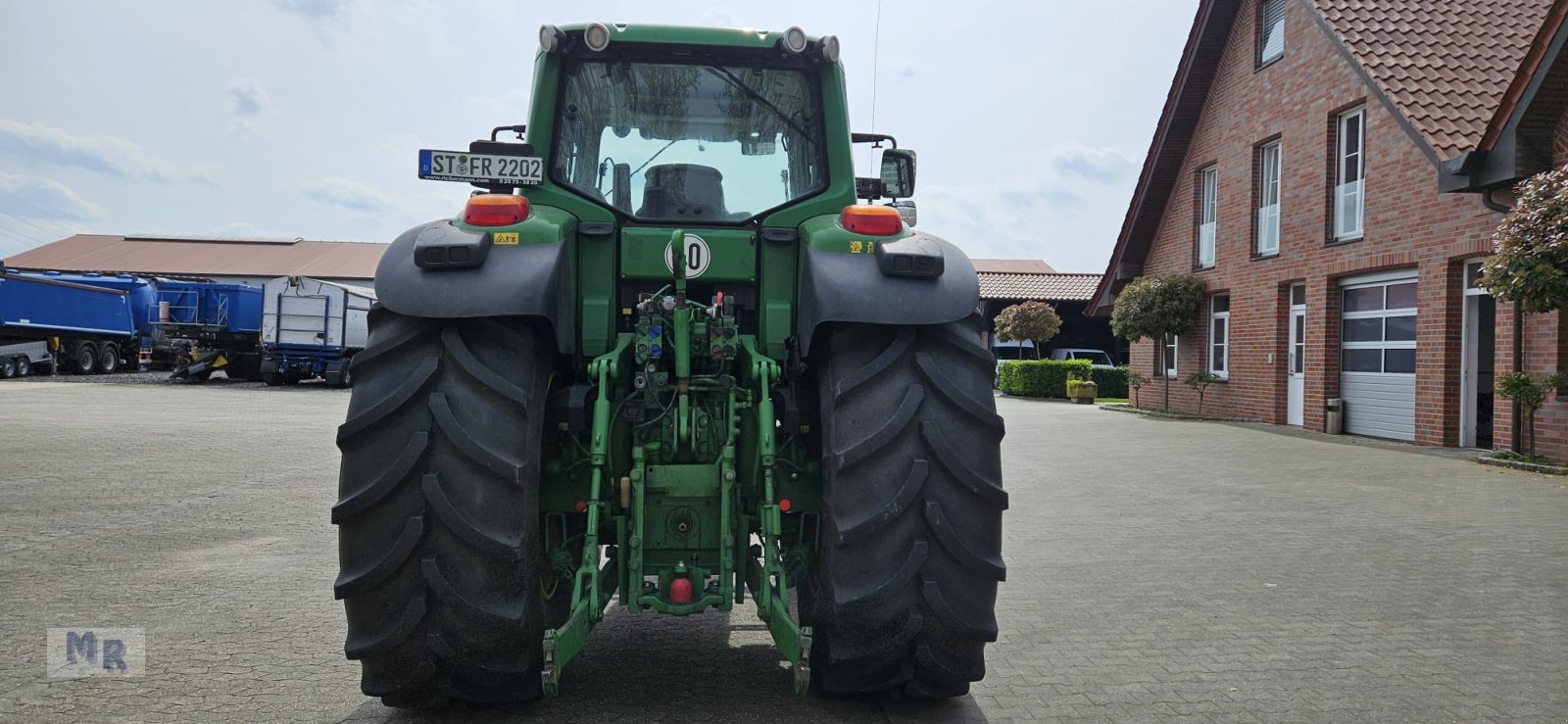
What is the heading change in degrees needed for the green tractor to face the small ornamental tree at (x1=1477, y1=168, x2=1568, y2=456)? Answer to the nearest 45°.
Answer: approximately 45° to its right

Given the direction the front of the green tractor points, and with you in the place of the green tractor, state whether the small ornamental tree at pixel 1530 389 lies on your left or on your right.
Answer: on your right

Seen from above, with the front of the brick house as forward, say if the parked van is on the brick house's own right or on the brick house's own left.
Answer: on the brick house's own right

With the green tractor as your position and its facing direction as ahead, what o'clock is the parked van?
The parked van is roughly at 1 o'clock from the green tractor.

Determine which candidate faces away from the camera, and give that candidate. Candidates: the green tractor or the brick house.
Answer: the green tractor

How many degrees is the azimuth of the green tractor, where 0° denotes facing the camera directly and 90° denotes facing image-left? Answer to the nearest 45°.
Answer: approximately 180°

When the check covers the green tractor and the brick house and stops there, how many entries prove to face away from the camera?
1

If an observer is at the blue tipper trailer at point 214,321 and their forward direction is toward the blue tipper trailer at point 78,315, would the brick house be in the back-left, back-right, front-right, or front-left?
back-left

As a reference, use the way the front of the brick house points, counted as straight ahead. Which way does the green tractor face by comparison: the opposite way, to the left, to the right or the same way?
to the right

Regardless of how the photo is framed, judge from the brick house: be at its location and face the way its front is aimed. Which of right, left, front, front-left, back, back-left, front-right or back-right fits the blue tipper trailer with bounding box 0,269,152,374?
front-right

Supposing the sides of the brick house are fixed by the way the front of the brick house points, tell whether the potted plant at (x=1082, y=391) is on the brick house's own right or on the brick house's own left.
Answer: on the brick house's own right

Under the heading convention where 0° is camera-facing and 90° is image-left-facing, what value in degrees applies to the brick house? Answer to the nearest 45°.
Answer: approximately 45°

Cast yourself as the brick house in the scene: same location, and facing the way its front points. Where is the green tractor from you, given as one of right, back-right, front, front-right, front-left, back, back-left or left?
front-left
